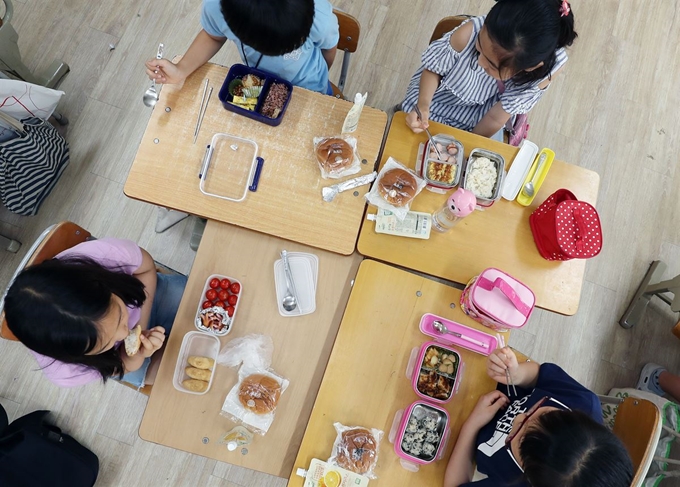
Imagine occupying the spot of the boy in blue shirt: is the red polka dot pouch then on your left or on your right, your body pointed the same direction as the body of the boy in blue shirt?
on your left

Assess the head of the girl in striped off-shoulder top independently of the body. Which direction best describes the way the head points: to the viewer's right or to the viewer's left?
to the viewer's left

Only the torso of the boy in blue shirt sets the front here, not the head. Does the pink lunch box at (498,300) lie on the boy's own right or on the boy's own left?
on the boy's own left

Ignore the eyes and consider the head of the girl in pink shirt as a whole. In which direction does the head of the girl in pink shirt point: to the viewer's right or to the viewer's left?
to the viewer's right

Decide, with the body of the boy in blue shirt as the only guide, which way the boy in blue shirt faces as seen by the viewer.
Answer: toward the camera
